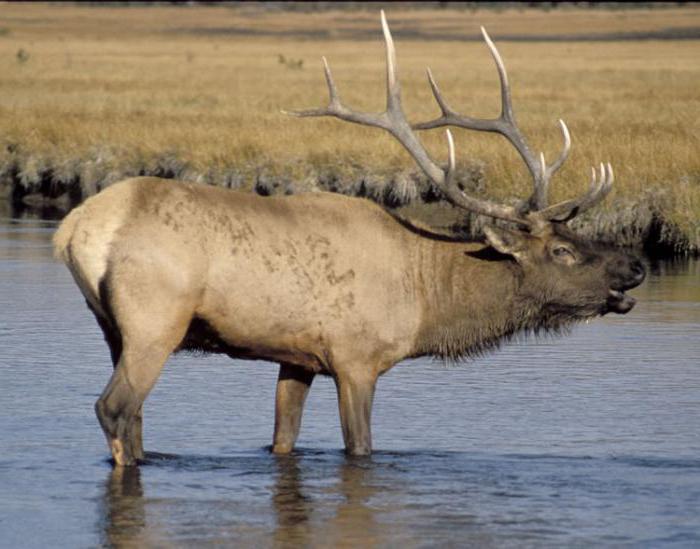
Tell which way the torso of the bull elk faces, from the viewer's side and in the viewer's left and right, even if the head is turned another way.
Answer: facing to the right of the viewer
